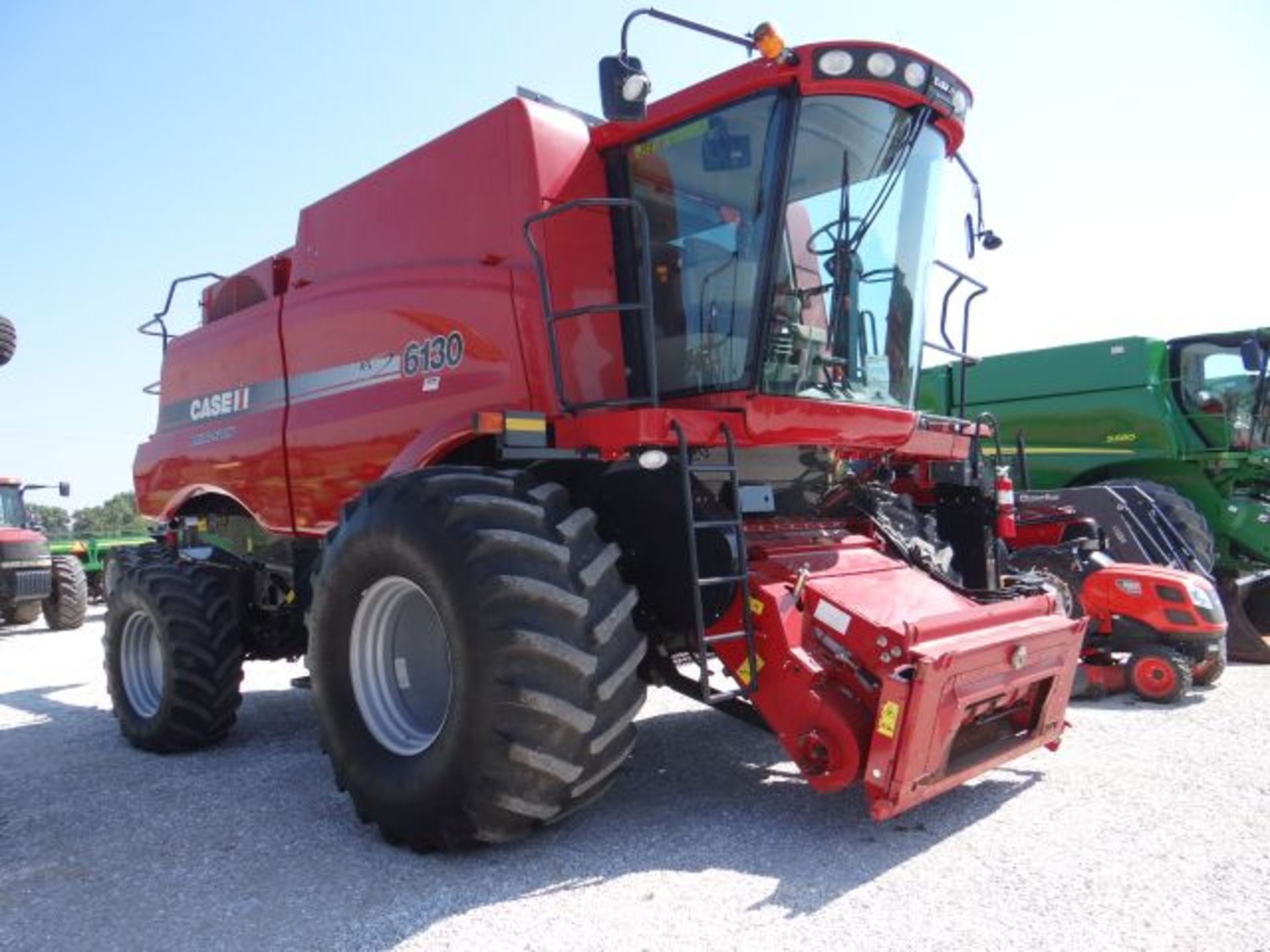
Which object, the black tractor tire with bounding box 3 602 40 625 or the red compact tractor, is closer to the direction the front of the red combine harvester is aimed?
the red compact tractor

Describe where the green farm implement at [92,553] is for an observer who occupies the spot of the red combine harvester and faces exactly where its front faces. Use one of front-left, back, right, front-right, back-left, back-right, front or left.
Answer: back

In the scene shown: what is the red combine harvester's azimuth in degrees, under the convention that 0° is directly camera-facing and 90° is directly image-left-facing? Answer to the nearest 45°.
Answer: approximately 315°

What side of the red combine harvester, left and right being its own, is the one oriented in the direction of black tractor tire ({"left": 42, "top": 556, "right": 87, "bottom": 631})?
back

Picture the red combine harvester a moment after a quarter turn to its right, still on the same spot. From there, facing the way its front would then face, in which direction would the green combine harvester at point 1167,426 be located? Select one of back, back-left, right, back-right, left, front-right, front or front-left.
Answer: back

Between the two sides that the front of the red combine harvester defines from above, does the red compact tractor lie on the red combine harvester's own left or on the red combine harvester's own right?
on the red combine harvester's own left

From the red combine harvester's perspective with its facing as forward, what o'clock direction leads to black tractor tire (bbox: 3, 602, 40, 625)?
The black tractor tire is roughly at 6 o'clock from the red combine harvester.
